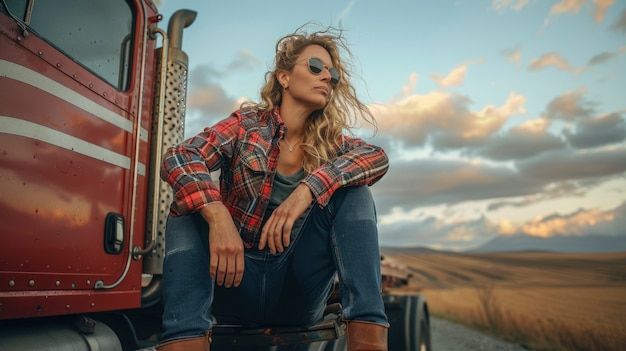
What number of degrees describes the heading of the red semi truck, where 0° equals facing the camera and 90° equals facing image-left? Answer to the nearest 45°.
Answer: approximately 45°

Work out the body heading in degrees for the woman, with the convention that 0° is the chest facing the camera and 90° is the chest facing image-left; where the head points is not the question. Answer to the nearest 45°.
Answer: approximately 0°
